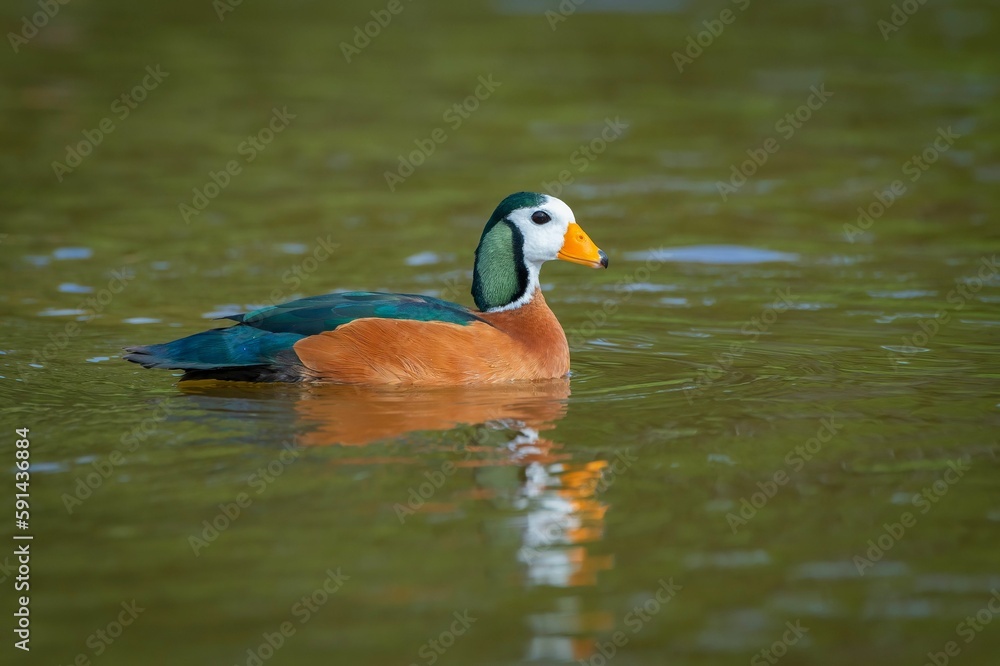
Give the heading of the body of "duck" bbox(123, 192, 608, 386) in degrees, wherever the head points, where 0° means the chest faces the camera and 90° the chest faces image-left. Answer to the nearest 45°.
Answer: approximately 270°
